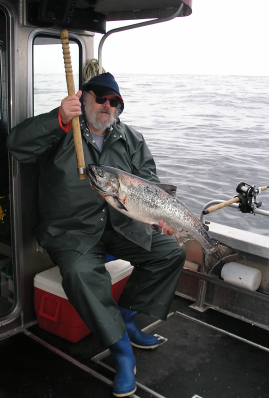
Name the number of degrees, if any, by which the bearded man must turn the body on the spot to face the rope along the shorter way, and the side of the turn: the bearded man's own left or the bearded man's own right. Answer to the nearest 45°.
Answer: approximately 135° to the bearded man's own left

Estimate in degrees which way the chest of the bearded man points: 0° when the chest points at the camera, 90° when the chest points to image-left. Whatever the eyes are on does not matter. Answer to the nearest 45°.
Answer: approximately 315°
